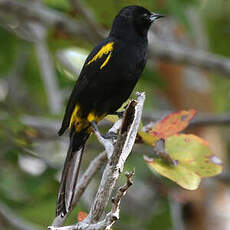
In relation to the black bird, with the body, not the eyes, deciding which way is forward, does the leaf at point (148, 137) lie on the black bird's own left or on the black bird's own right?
on the black bird's own right

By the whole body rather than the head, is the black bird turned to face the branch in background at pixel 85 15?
no

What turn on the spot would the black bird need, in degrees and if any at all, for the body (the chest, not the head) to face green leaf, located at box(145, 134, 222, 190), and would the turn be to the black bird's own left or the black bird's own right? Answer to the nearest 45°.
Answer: approximately 45° to the black bird's own right

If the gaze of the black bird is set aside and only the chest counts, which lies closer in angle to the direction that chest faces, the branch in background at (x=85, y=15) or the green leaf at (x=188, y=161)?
the green leaf

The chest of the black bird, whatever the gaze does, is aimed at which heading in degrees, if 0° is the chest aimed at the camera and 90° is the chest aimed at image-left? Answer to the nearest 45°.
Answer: approximately 270°
